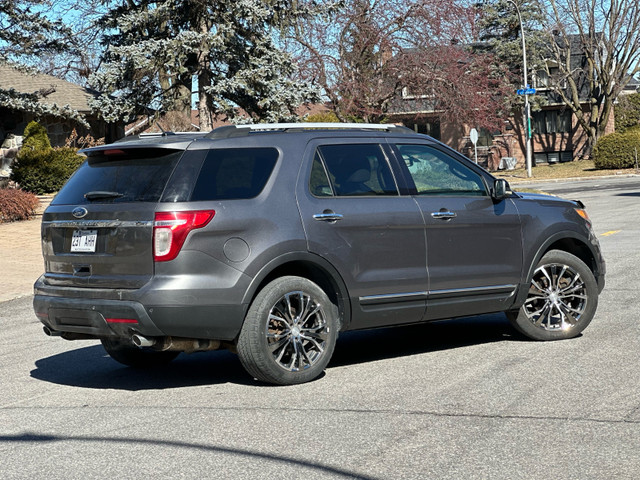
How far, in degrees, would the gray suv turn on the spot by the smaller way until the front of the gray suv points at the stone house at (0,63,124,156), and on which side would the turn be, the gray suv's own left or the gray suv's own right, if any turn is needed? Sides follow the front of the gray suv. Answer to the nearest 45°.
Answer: approximately 45° to the gray suv's own left

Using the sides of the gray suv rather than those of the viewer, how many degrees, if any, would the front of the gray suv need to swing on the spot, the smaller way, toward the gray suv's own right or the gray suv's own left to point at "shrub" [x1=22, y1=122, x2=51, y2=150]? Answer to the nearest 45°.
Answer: approximately 45° to the gray suv's own left

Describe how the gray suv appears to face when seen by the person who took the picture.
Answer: facing away from the viewer and to the right of the viewer

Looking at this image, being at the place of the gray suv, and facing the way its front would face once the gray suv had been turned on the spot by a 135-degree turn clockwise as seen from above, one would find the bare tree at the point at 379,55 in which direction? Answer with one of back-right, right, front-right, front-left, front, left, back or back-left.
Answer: back

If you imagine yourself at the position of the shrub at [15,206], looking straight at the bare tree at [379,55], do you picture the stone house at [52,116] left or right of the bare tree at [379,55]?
left

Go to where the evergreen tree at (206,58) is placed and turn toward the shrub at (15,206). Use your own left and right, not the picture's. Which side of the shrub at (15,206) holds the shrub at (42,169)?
right

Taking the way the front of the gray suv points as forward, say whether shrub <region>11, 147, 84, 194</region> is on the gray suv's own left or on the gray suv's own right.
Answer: on the gray suv's own left

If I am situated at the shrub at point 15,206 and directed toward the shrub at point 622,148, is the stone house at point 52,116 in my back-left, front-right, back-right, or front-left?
front-left

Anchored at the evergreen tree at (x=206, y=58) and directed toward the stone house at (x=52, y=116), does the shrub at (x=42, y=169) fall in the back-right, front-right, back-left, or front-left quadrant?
front-left

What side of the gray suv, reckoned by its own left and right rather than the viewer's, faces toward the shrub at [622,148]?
front

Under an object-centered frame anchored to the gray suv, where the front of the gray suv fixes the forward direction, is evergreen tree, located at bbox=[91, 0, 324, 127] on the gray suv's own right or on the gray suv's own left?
on the gray suv's own left
